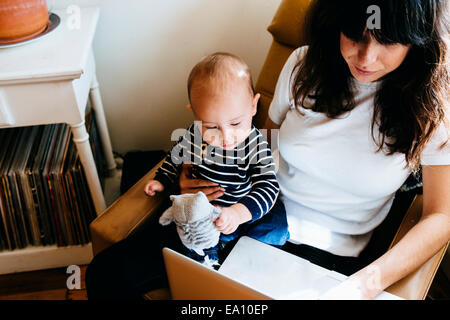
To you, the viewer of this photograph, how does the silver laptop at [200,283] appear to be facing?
facing away from the viewer and to the right of the viewer

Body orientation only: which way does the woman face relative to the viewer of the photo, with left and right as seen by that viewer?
facing the viewer and to the left of the viewer

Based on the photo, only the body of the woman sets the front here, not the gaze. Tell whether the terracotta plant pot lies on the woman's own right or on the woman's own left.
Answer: on the woman's own right

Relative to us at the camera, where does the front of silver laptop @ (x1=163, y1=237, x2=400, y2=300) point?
facing away from the viewer and to the right of the viewer

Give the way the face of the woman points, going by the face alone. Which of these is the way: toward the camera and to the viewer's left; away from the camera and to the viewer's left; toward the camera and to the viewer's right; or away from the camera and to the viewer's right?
toward the camera and to the viewer's left

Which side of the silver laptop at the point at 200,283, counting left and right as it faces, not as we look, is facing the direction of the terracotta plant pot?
left
